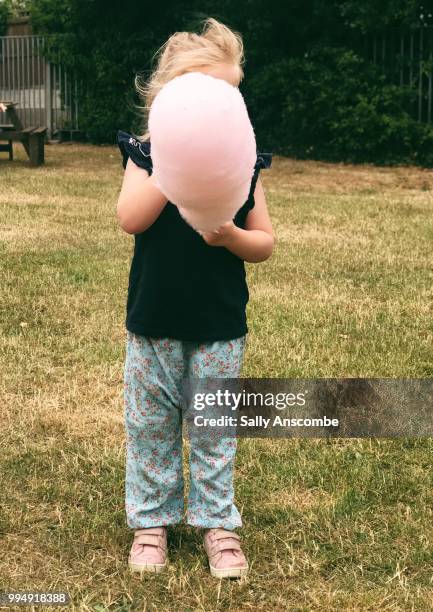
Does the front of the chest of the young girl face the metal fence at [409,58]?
no

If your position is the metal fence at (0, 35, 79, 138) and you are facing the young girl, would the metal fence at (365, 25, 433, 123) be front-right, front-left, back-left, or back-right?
front-left

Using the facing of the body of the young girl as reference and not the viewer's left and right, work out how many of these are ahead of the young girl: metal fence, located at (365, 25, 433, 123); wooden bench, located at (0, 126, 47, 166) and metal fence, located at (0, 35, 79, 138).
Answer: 0

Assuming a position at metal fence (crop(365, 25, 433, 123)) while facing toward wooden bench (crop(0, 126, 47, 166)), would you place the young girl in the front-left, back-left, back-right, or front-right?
front-left

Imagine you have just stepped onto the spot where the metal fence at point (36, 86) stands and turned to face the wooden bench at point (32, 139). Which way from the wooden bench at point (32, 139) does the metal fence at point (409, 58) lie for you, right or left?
left

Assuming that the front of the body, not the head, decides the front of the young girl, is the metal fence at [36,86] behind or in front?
behind

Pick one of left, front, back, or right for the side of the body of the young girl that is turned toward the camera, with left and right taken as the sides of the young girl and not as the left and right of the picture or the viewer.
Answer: front

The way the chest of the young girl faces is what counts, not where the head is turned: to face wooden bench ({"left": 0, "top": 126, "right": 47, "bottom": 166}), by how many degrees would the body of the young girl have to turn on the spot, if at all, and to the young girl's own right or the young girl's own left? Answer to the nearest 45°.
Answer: approximately 180°

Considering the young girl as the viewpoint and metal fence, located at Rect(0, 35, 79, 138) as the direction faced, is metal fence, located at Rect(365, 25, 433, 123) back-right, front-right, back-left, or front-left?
front-right
